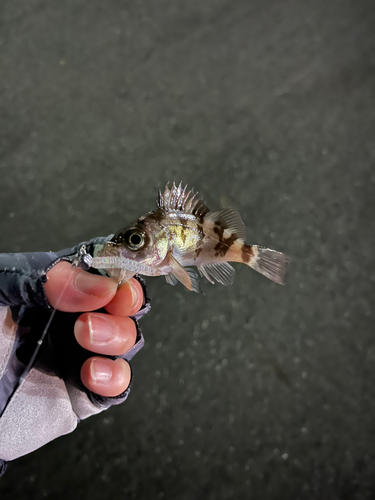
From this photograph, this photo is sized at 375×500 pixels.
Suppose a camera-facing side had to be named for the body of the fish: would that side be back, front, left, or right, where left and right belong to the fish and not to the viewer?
left
